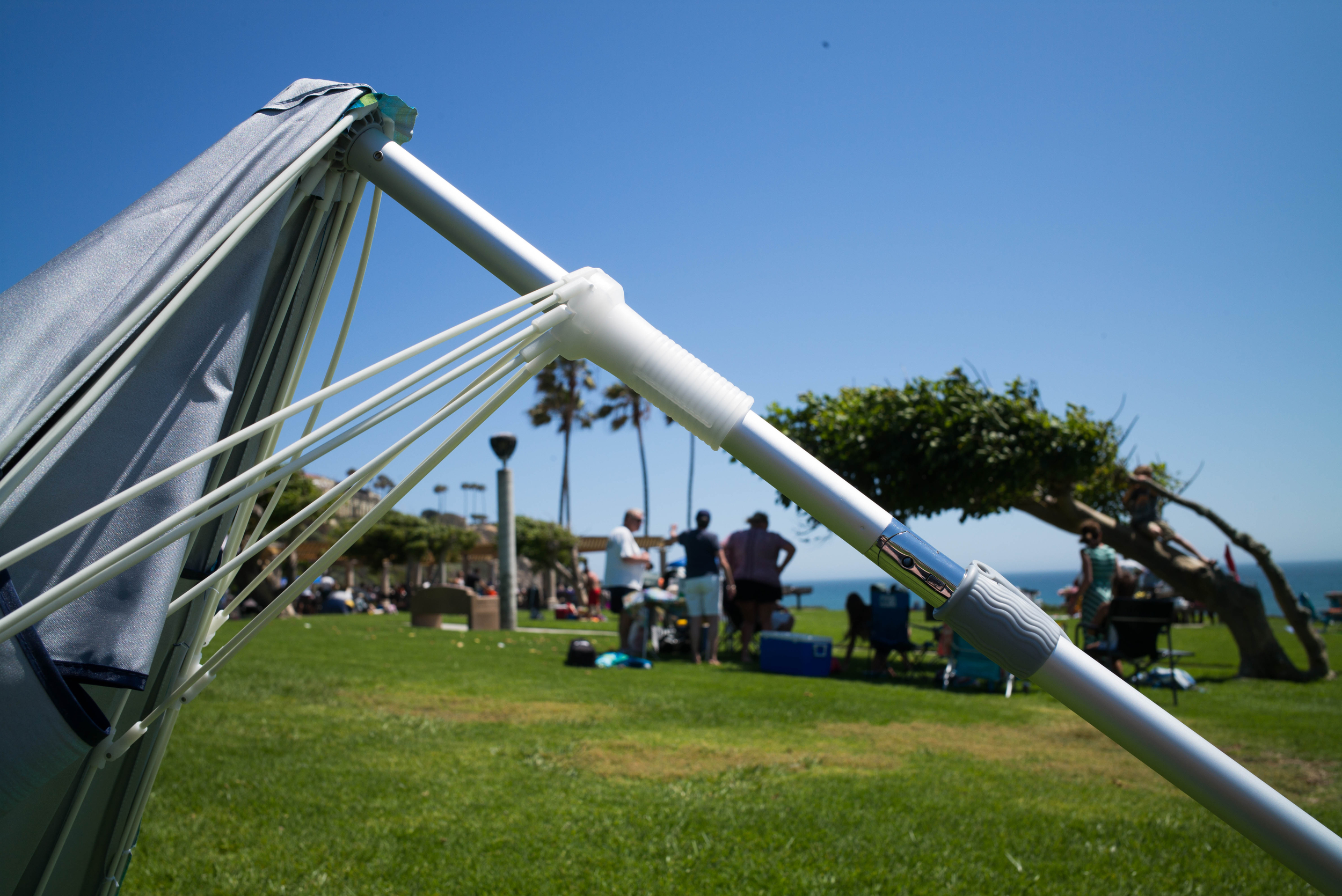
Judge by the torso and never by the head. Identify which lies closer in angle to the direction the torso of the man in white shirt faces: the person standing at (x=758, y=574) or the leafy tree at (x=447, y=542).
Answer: the person standing

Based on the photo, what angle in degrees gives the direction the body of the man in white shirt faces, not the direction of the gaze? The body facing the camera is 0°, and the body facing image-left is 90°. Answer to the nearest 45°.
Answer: approximately 270°

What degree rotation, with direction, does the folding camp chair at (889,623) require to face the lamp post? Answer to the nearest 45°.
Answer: approximately 90° to its left

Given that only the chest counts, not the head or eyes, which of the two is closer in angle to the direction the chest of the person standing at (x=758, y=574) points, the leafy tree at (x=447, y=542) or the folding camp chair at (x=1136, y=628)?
the leafy tree

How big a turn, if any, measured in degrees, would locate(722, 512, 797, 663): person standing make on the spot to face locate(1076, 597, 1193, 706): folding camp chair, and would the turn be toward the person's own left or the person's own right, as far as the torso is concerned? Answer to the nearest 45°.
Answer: approximately 135° to the person's own right

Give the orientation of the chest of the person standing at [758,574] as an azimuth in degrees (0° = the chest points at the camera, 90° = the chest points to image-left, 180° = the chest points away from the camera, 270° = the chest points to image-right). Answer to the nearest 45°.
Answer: approximately 180°

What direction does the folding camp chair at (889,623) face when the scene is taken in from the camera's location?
facing away from the viewer and to the right of the viewer

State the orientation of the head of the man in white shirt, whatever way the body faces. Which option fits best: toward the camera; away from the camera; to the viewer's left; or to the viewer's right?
to the viewer's right

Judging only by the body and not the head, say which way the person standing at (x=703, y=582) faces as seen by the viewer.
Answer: away from the camera
